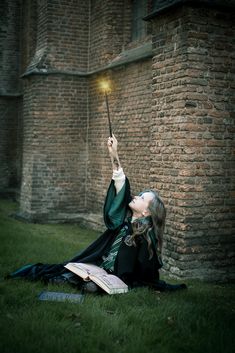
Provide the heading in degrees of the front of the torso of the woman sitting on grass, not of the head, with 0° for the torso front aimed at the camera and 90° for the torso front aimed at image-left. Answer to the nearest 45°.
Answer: approximately 45°

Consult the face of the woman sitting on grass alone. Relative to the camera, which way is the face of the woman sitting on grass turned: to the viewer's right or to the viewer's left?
to the viewer's left
